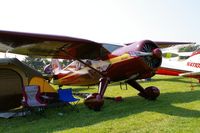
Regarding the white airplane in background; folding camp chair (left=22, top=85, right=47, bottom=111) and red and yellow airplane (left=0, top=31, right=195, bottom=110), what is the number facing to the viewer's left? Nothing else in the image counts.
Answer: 1

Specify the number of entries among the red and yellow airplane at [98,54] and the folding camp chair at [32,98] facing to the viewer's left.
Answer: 0

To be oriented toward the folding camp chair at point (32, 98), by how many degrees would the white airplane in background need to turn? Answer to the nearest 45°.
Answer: approximately 45° to its left

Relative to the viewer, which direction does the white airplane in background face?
to the viewer's left

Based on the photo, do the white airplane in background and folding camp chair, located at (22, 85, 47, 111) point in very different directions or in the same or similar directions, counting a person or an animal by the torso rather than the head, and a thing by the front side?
very different directions

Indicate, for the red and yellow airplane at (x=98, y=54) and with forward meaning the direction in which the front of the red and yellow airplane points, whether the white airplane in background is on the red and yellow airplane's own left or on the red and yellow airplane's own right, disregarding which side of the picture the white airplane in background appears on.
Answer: on the red and yellow airplane's own left

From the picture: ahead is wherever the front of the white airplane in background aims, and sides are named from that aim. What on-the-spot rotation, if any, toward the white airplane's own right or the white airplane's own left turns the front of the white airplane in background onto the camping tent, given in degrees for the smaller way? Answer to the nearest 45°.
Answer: approximately 45° to the white airplane's own left

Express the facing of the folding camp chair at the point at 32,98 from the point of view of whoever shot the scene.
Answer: facing the viewer and to the right of the viewer

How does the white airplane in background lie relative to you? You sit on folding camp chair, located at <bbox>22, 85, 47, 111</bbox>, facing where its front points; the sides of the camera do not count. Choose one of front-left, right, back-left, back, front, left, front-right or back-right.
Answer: left
